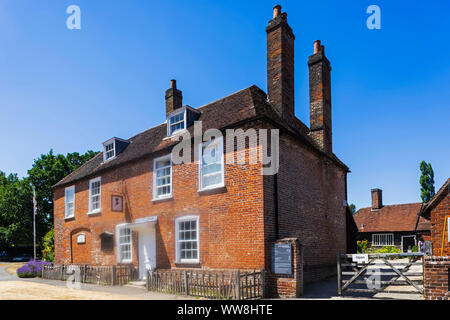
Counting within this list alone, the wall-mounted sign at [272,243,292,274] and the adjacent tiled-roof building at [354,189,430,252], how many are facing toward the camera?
2

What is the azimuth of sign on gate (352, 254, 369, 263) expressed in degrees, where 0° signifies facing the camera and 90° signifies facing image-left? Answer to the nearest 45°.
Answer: approximately 0°

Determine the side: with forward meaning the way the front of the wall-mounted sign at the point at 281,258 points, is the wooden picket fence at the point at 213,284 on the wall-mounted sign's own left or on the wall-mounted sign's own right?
on the wall-mounted sign's own right

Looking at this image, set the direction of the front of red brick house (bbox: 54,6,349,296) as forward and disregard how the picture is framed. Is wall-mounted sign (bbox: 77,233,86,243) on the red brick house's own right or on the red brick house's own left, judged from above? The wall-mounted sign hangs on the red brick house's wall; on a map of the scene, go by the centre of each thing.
on the red brick house's own right
